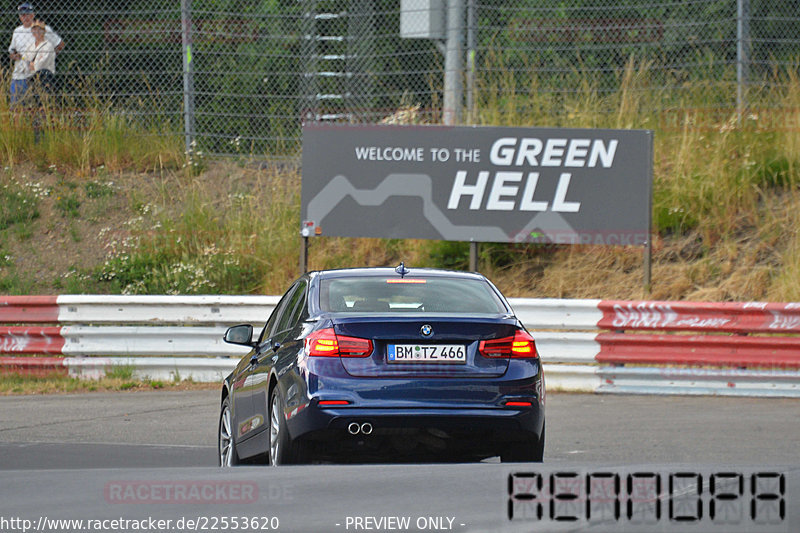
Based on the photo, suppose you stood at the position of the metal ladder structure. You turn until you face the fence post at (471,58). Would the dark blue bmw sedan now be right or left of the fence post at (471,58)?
right

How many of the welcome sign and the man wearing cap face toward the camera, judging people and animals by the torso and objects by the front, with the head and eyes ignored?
2

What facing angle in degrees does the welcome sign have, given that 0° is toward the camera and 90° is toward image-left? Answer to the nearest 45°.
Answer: approximately 0°

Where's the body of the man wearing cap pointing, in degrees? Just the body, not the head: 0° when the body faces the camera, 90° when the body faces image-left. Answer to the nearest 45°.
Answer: approximately 0°

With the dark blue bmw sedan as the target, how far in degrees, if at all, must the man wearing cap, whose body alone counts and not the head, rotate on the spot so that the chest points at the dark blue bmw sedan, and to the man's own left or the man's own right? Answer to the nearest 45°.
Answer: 0° — they already face it

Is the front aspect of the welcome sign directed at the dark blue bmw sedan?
yes

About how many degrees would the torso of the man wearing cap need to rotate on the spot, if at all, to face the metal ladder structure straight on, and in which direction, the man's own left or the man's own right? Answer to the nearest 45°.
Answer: approximately 45° to the man's own left

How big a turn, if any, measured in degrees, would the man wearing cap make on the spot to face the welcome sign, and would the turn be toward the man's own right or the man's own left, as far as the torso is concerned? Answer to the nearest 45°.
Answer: approximately 45° to the man's own left

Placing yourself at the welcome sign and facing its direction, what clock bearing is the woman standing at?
The woman standing is roughly at 4 o'clock from the welcome sign.

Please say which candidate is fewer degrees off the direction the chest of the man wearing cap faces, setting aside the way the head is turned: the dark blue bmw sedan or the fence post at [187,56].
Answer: the dark blue bmw sedan

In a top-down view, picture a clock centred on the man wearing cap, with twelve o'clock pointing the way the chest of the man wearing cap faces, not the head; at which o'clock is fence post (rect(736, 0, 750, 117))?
The fence post is roughly at 10 o'clock from the man wearing cap.

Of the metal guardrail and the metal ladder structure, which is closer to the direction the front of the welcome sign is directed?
the metal guardrail

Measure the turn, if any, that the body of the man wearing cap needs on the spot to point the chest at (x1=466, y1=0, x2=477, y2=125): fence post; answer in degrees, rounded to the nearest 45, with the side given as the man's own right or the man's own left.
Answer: approximately 45° to the man's own left

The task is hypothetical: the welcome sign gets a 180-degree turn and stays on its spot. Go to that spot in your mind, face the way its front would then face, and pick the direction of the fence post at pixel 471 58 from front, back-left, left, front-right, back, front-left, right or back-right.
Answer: front
